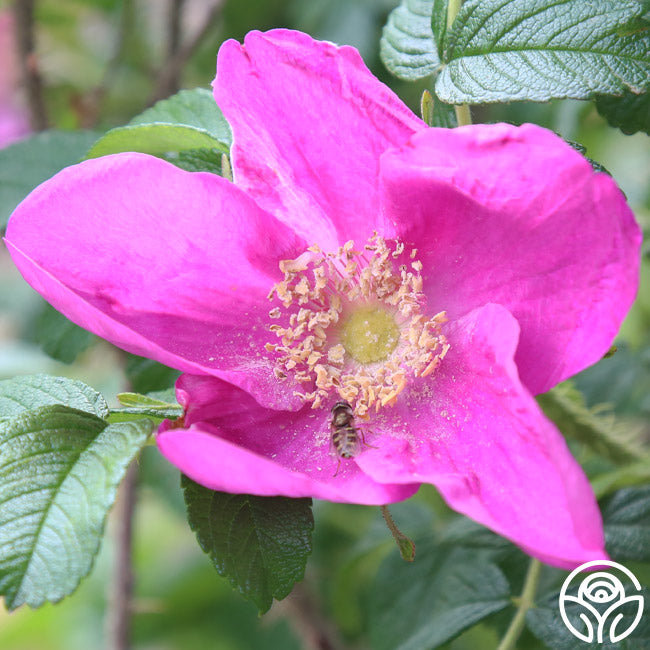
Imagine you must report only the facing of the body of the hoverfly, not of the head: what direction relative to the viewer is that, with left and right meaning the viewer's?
facing away from the viewer
